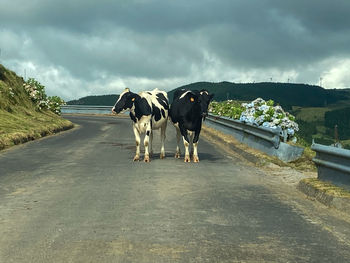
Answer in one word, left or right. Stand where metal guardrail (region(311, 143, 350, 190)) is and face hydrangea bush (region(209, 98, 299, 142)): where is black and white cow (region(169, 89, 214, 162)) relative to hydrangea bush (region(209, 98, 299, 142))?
left

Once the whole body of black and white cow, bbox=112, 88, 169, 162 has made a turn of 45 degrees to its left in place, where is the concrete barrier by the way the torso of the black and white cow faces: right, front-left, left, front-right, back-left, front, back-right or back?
left

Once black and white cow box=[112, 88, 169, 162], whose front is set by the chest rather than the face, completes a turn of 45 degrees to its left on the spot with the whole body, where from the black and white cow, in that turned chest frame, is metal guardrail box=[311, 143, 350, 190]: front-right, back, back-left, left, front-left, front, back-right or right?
front-left

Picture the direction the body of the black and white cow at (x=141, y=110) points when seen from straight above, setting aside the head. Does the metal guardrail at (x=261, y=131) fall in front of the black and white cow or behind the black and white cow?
behind

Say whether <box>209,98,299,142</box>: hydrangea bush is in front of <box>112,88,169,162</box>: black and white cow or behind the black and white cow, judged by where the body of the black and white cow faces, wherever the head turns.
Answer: behind

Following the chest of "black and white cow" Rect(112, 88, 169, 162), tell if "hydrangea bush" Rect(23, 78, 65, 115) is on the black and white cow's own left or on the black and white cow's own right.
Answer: on the black and white cow's own right

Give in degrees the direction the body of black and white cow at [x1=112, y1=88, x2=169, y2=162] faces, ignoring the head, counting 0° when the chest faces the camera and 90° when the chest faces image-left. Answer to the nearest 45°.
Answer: approximately 45°

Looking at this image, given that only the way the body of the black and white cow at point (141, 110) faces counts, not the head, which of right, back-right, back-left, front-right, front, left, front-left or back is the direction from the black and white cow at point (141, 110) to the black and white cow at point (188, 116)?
back-left
